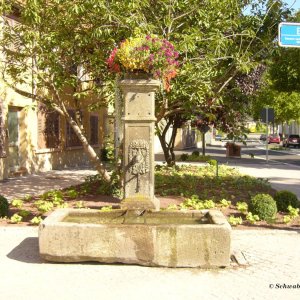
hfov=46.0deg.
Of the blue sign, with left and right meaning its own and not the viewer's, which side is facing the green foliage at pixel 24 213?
right

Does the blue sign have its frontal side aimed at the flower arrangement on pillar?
no

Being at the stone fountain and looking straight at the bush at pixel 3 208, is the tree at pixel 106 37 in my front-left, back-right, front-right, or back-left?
front-right

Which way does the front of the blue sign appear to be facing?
toward the camera

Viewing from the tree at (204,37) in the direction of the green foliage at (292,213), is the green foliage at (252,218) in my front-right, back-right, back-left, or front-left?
front-right

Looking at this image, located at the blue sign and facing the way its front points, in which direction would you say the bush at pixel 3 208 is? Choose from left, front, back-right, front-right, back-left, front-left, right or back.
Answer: right

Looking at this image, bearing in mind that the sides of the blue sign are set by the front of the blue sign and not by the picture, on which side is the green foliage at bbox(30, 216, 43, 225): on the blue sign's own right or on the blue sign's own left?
on the blue sign's own right
